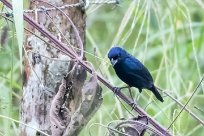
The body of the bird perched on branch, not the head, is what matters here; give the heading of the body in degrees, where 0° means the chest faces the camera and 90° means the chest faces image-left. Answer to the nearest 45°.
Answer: approximately 45°

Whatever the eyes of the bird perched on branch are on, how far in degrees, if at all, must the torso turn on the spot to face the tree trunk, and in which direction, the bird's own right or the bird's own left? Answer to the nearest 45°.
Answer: approximately 45° to the bird's own right
